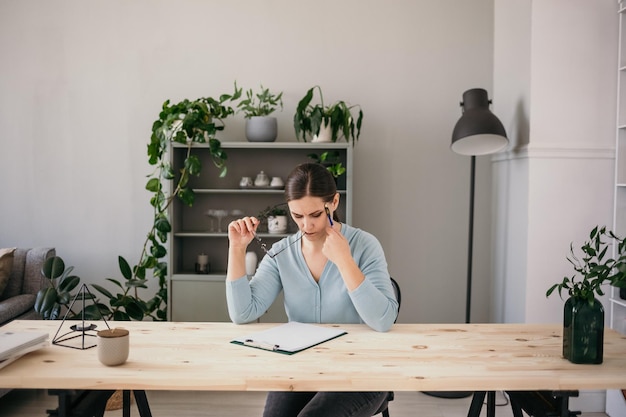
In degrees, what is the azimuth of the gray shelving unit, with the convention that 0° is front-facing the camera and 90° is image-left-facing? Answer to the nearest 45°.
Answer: approximately 0°

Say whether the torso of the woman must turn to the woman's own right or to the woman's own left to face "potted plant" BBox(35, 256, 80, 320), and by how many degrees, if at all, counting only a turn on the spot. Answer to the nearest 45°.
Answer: approximately 135° to the woman's own right

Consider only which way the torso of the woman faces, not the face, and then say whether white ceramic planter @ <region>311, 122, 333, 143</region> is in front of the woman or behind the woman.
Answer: behind

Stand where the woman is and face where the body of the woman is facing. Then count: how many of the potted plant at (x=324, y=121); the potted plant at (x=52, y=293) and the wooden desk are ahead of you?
1

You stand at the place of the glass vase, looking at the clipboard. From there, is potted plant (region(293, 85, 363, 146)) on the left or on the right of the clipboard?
right

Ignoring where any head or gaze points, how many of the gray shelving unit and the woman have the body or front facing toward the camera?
2

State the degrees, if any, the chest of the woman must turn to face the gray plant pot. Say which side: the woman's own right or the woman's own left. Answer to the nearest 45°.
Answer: approximately 180°

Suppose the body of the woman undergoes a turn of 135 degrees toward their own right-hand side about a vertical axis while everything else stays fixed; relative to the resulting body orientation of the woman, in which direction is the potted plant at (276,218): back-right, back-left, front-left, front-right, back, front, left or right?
front-right

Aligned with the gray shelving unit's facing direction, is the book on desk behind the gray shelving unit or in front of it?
in front

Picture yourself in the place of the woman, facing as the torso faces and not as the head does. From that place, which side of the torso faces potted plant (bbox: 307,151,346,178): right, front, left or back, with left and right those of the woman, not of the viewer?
back

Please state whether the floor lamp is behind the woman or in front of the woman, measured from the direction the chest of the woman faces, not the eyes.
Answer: behind
